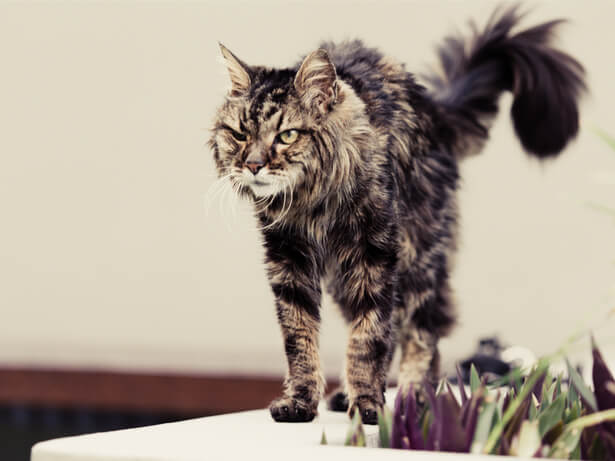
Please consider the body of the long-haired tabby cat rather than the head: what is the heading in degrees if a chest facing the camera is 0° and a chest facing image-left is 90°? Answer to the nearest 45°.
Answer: approximately 45°
